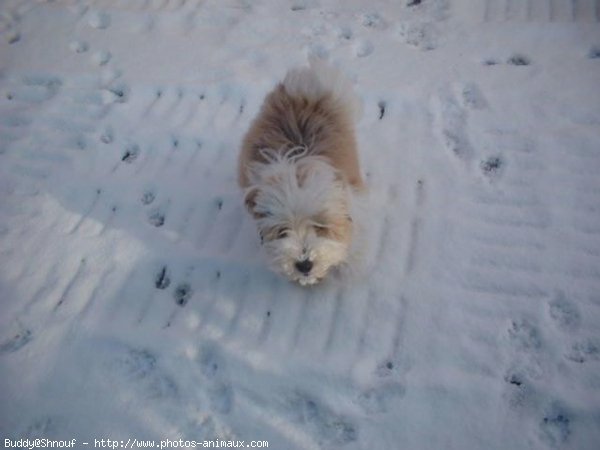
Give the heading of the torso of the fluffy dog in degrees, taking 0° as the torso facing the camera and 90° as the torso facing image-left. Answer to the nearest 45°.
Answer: approximately 0°
